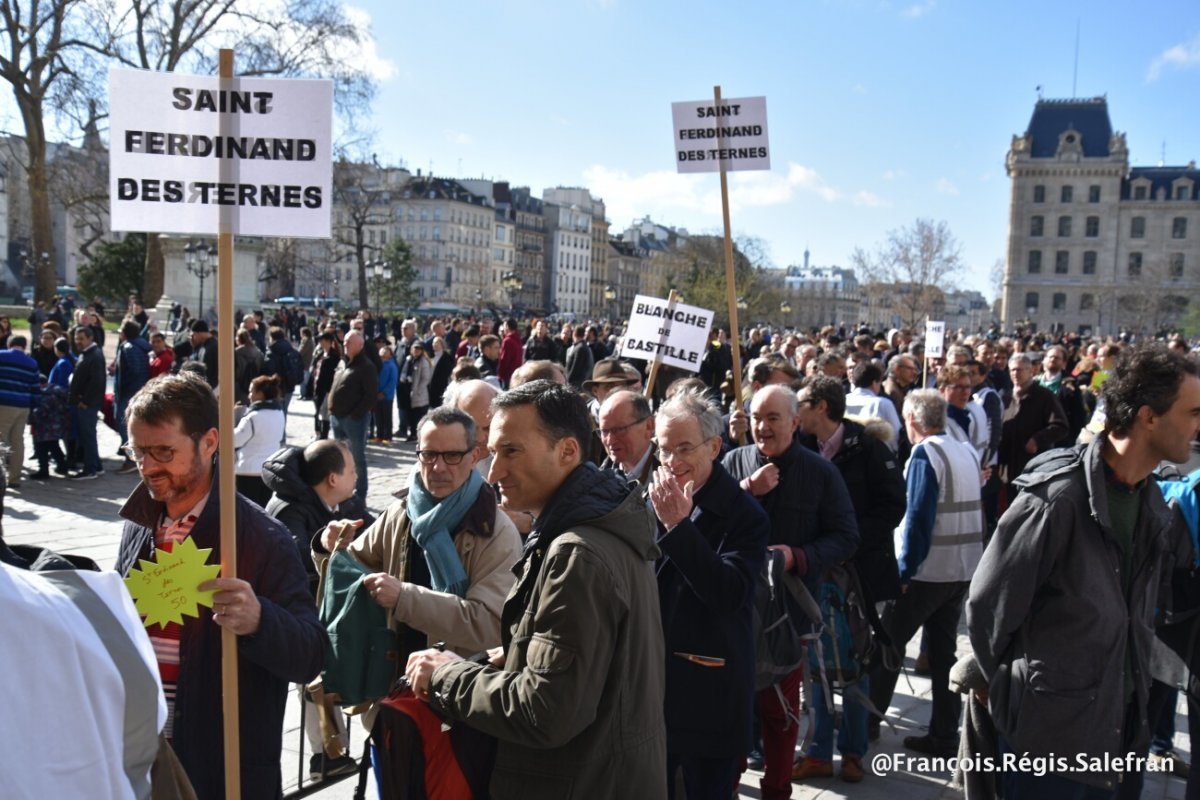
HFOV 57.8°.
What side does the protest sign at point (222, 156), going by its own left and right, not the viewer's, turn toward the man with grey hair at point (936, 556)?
left

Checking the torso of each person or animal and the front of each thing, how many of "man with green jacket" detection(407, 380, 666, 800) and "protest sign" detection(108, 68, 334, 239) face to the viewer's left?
1

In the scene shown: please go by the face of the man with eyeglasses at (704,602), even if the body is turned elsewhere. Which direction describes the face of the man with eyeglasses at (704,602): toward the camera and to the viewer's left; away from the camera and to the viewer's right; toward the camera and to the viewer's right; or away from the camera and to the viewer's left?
toward the camera and to the viewer's left

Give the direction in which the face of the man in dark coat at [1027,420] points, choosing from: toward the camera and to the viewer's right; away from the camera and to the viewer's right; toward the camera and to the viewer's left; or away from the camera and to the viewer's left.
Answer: toward the camera and to the viewer's left

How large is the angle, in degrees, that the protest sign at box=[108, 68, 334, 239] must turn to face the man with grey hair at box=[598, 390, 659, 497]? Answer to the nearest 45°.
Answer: approximately 135° to its left

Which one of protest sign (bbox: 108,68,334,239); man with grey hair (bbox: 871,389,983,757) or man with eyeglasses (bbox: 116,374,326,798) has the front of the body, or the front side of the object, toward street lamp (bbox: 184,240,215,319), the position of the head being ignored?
the man with grey hair

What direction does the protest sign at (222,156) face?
toward the camera

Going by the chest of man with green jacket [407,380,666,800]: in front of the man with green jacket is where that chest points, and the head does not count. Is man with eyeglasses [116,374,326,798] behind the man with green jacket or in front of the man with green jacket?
in front

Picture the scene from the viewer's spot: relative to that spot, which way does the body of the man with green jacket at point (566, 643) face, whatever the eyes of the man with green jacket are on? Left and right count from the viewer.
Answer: facing to the left of the viewer

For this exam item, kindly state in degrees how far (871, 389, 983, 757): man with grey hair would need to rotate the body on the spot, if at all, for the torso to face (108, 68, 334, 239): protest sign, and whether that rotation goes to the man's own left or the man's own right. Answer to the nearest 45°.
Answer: approximately 90° to the man's own left

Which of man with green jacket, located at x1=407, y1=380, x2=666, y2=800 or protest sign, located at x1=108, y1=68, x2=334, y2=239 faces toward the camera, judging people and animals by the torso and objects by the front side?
the protest sign
